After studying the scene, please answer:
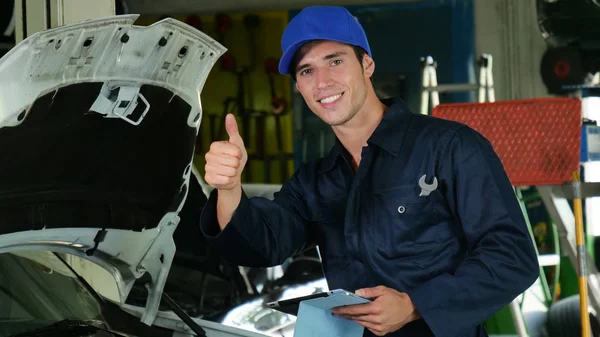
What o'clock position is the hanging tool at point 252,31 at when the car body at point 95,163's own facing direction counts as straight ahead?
The hanging tool is roughly at 8 o'clock from the car body.

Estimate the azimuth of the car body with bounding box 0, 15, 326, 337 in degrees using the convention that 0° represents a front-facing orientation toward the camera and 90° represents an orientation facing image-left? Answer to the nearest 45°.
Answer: approximately 315°

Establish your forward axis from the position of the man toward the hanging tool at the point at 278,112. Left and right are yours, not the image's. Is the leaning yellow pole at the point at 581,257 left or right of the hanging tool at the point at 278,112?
right

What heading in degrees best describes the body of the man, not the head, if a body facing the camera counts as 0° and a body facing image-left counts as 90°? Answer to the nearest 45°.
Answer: approximately 45°

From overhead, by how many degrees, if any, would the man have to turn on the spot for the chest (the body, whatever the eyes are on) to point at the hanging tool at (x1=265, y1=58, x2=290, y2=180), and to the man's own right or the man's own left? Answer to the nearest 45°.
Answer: approximately 135° to the man's own right

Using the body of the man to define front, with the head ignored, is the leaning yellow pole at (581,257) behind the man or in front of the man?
behind

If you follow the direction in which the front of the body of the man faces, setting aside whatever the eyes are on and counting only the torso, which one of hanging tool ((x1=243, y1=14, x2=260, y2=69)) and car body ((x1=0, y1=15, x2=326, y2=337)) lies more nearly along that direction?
the car body

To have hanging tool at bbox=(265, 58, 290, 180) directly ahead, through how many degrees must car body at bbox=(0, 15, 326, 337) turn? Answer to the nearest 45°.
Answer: approximately 135° to its left

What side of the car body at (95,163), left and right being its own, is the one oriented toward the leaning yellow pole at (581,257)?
left

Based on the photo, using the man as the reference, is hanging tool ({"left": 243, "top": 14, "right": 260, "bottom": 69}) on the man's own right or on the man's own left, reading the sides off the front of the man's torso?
on the man's own right
